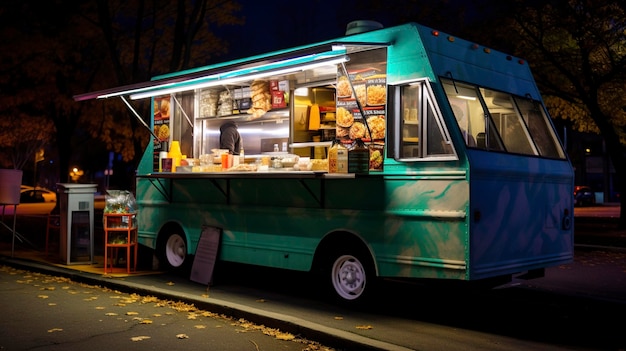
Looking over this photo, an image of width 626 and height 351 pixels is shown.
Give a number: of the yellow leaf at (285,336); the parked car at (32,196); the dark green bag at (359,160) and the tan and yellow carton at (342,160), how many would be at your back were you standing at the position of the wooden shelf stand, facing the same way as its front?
1

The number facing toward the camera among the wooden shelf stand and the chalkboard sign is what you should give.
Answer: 2

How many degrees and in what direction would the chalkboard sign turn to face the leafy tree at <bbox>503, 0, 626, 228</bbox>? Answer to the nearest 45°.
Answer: approximately 135° to its left

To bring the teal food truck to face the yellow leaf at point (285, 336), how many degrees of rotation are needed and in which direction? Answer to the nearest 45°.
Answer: approximately 90° to its right

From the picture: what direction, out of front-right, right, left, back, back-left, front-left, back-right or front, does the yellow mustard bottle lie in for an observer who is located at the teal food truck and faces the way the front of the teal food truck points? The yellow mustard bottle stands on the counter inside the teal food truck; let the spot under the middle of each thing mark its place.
back

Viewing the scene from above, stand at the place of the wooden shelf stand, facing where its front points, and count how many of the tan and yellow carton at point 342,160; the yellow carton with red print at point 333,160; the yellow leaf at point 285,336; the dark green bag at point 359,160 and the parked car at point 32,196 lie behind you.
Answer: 1

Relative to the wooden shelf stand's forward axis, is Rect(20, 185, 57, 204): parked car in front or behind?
behind

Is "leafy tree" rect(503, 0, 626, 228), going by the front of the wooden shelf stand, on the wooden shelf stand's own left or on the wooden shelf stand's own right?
on the wooden shelf stand's own left

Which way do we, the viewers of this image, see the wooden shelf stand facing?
facing the viewer

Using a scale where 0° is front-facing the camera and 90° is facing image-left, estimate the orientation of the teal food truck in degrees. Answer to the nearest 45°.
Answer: approximately 315°
